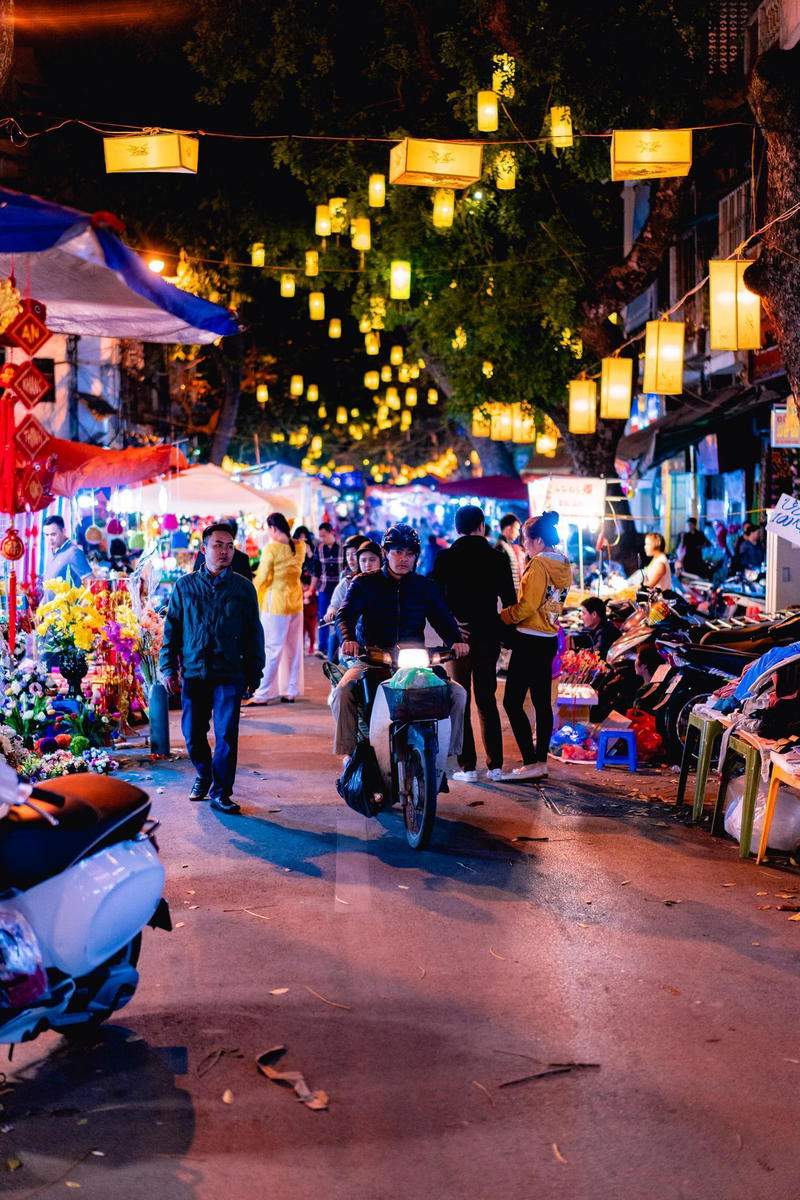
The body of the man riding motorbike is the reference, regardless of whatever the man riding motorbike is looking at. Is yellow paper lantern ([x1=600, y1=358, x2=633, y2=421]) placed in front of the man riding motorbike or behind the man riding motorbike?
behind

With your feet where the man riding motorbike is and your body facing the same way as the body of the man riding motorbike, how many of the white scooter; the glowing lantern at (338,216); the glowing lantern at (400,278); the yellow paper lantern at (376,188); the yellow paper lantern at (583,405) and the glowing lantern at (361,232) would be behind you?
5

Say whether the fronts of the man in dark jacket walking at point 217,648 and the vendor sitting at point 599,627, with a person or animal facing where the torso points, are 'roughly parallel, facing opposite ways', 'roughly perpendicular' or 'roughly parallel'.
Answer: roughly perpendicular

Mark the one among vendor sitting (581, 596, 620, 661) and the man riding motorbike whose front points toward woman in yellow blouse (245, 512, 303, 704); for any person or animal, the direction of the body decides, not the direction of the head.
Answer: the vendor sitting

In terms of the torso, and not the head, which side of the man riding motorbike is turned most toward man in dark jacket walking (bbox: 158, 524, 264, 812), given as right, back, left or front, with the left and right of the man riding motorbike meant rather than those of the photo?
right

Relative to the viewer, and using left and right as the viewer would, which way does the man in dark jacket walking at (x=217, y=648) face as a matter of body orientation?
facing the viewer

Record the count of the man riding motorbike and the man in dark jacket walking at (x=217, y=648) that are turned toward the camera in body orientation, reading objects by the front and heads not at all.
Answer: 2

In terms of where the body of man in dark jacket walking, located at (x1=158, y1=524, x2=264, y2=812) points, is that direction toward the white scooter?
yes

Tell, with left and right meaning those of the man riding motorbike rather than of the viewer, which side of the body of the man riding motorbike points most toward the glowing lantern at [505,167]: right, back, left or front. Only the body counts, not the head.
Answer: back

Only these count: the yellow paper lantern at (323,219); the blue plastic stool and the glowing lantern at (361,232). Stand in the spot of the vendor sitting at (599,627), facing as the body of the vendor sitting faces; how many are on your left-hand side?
1

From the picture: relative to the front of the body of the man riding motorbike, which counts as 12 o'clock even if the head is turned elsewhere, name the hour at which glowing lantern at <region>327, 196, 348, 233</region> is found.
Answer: The glowing lantern is roughly at 6 o'clock from the man riding motorbike.

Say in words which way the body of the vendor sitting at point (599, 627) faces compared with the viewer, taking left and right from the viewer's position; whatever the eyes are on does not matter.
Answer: facing to the left of the viewer

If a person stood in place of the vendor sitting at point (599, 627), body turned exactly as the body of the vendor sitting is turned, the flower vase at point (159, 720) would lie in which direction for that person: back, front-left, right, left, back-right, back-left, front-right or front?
front-left

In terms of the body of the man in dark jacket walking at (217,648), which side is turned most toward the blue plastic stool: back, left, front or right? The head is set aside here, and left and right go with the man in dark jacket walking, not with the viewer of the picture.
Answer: left

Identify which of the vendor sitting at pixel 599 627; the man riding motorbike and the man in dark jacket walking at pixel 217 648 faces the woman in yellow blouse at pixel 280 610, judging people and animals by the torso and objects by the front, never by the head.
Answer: the vendor sitting
